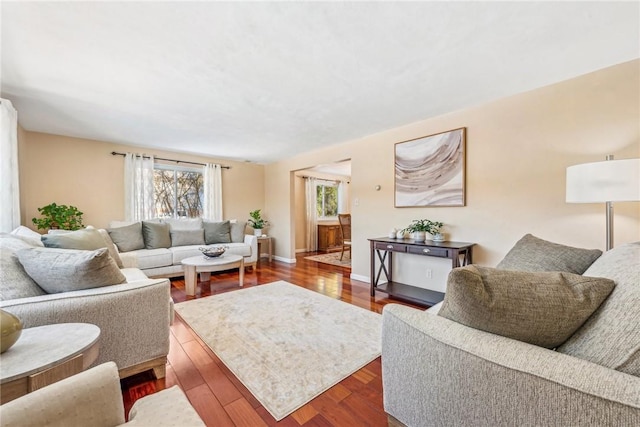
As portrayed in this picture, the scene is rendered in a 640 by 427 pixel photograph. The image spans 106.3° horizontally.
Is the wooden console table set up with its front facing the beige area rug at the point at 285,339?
yes

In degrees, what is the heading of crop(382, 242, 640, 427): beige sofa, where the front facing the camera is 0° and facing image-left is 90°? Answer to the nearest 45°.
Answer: approximately 90°

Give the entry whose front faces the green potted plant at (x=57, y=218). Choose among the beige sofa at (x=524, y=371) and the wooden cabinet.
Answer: the beige sofa

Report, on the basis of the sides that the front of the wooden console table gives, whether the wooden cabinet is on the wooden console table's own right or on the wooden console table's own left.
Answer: on the wooden console table's own right

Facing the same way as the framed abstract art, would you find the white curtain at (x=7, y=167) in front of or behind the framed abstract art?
in front

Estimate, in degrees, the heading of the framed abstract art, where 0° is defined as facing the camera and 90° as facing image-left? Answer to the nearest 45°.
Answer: approximately 45°

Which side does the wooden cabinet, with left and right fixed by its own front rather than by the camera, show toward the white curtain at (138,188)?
right

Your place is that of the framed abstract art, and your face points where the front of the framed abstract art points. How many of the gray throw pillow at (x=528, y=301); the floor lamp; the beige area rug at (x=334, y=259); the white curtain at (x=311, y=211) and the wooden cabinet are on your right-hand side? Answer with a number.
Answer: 3

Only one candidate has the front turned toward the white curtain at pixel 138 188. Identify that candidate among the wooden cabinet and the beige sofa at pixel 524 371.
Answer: the beige sofa

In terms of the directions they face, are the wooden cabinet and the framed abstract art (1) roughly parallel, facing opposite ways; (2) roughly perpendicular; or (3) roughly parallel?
roughly perpendicular

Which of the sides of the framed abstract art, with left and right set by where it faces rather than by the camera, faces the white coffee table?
front

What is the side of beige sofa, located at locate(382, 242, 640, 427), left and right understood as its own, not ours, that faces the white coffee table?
front

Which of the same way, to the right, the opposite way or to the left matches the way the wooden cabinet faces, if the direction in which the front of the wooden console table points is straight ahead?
to the left

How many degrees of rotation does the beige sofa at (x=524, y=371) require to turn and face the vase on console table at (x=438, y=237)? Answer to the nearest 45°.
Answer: approximately 90° to its right
